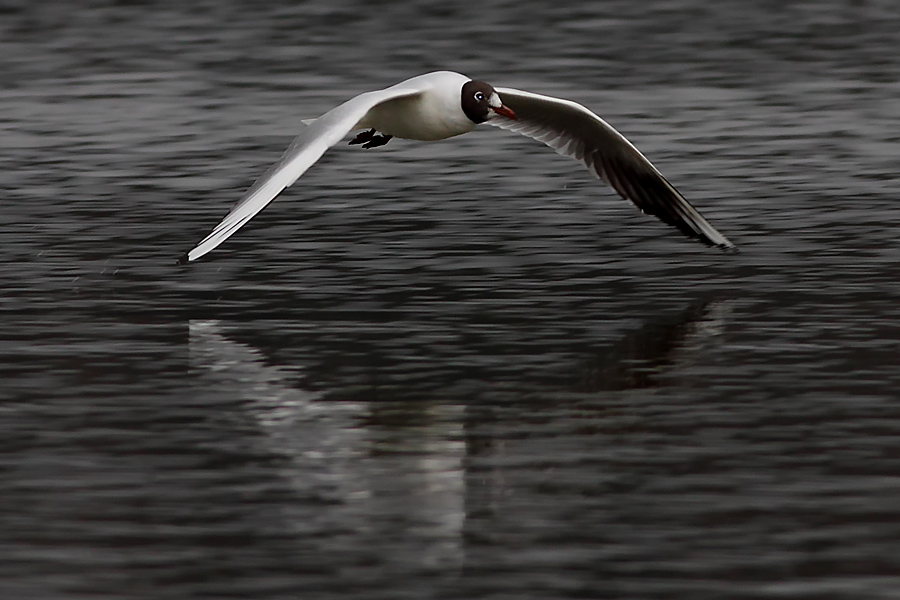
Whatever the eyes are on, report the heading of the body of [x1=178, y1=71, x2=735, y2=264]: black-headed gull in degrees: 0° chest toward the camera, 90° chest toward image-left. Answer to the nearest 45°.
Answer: approximately 315°
